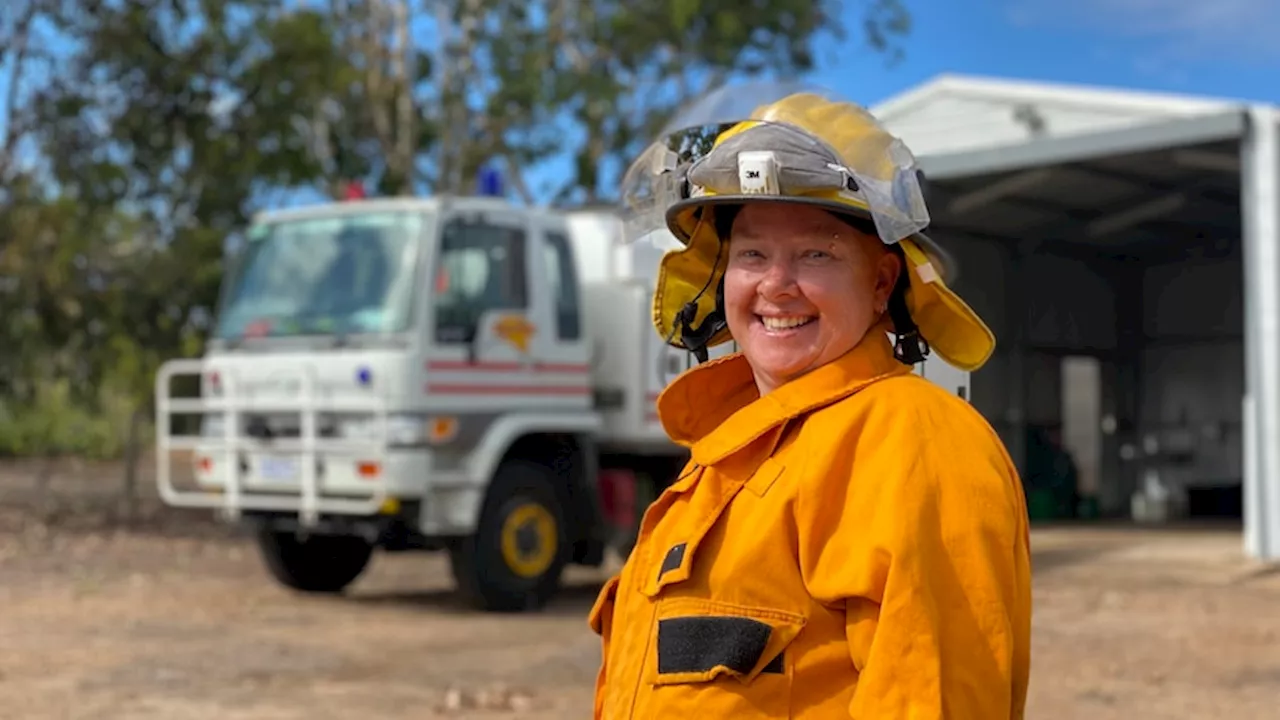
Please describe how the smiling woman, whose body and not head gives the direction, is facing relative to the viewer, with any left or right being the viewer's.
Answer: facing the viewer and to the left of the viewer

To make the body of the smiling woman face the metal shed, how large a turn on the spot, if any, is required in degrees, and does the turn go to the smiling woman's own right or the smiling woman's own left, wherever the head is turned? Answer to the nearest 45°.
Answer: approximately 135° to the smiling woman's own right

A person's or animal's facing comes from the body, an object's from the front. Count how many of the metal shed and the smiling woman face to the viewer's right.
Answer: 0

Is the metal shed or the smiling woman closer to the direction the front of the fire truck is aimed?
the smiling woman

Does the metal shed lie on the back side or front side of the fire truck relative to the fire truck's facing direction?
on the back side

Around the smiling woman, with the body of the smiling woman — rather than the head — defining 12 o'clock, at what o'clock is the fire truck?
The fire truck is roughly at 4 o'clock from the smiling woman.

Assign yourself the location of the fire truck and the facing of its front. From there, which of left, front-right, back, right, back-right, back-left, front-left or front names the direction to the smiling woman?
front-left

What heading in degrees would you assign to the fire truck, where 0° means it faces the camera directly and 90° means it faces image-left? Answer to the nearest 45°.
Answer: approximately 45°

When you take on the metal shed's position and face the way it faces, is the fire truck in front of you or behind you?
in front
